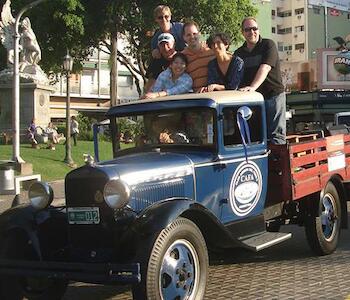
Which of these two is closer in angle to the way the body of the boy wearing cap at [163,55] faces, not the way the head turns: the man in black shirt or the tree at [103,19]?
the man in black shirt

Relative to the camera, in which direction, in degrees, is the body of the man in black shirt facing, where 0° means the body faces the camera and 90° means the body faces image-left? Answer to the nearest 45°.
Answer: approximately 45°

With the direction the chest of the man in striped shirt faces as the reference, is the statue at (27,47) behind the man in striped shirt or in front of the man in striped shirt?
behind

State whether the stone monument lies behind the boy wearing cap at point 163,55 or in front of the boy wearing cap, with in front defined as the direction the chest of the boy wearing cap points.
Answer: behind

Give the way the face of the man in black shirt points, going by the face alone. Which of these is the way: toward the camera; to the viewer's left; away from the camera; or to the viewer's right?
toward the camera

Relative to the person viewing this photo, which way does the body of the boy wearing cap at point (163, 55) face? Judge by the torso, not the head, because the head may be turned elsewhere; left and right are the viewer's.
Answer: facing the viewer

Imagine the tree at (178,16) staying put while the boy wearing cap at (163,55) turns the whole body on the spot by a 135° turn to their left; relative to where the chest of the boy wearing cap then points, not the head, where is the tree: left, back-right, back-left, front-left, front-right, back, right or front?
front-left

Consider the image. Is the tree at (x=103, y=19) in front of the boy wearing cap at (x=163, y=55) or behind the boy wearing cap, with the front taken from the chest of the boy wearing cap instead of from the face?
behind
